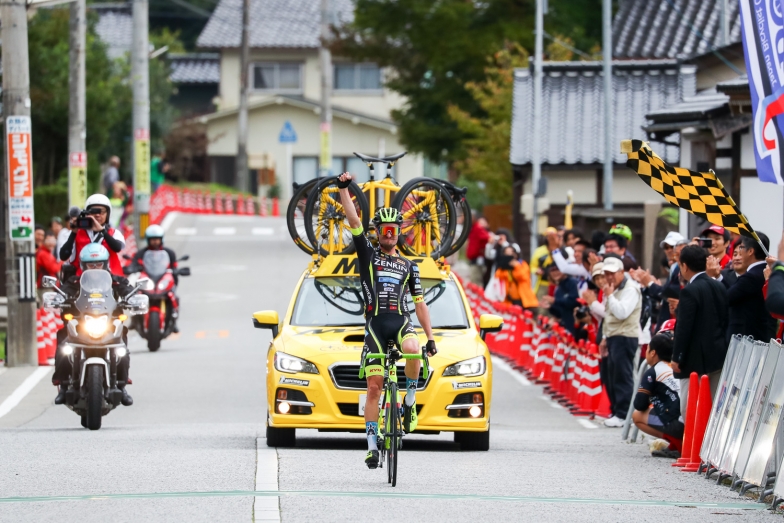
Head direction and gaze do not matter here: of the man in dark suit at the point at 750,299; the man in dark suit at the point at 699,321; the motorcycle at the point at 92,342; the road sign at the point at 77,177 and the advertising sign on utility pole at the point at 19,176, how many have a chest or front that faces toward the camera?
3

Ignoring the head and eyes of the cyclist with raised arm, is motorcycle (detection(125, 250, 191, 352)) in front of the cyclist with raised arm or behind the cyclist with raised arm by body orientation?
behind

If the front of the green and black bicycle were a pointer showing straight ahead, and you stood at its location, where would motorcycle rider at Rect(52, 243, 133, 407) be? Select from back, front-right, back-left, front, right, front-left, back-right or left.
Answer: back-right

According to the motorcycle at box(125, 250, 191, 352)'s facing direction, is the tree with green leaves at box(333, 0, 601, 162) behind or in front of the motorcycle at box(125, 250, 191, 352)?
behind

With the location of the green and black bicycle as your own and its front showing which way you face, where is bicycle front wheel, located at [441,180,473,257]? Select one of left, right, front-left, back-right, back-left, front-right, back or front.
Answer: back

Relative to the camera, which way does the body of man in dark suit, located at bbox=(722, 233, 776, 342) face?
to the viewer's left

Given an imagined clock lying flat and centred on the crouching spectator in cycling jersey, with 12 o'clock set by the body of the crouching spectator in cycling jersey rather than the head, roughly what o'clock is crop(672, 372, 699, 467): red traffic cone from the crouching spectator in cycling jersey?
The red traffic cone is roughly at 7 o'clock from the crouching spectator in cycling jersey.

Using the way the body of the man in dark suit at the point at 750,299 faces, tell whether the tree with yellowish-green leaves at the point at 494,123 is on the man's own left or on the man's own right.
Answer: on the man's own right

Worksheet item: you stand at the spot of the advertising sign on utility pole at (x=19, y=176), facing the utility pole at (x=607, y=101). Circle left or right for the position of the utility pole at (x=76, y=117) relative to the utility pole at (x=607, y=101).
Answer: left

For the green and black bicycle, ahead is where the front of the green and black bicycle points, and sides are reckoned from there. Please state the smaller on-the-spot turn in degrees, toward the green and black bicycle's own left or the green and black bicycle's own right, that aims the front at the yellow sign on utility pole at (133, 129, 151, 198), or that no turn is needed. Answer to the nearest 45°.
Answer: approximately 180°

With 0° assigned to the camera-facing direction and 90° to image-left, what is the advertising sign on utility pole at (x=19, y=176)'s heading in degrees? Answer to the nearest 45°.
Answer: approximately 0°
